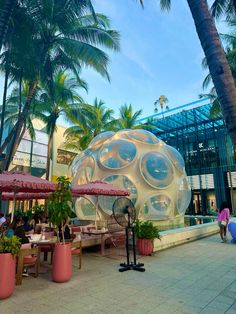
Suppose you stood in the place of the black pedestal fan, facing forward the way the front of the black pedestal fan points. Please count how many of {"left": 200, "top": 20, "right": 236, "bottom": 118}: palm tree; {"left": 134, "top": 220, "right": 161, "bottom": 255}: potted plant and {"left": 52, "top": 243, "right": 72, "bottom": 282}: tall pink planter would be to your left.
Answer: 1

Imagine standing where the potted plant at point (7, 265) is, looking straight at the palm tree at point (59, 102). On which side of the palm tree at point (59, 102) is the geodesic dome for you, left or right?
right

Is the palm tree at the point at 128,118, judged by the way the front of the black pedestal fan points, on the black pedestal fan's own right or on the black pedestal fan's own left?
on the black pedestal fan's own right

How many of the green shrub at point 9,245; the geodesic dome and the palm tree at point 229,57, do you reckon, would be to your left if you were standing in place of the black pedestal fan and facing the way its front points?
1
